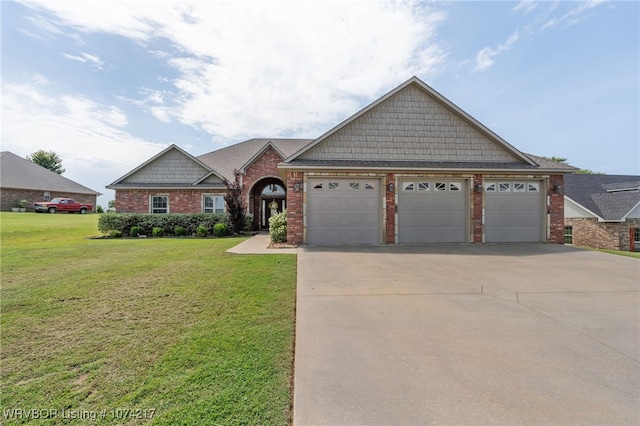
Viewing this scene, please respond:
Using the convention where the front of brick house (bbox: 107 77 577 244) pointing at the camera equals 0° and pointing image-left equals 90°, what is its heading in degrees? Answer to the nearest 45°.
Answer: approximately 0°

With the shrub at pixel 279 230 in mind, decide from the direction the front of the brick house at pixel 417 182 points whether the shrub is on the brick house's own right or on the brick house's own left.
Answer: on the brick house's own right

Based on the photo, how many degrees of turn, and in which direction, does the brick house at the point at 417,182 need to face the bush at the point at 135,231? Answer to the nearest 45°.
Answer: approximately 90° to its right

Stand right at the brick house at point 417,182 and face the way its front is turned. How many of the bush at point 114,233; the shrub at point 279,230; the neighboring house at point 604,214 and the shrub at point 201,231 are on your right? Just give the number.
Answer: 3

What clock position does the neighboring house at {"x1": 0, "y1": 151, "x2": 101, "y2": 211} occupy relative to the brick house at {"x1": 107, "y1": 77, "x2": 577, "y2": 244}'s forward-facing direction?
The neighboring house is roughly at 4 o'clock from the brick house.

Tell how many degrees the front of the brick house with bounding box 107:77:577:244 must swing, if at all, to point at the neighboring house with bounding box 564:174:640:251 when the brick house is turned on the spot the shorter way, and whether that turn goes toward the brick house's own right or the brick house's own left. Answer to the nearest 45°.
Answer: approximately 135° to the brick house's own left

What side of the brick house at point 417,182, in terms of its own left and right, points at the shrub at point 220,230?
right
